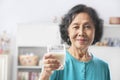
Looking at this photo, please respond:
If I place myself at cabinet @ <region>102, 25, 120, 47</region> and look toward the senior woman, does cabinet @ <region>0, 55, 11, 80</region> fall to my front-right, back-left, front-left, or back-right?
front-right

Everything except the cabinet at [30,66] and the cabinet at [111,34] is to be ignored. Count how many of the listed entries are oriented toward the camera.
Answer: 2

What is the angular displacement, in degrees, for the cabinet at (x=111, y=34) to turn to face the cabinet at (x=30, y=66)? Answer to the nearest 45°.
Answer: approximately 90° to its right

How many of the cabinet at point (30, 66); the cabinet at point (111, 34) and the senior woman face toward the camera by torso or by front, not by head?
3

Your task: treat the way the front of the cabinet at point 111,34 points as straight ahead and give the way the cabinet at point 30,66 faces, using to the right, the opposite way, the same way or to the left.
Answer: the same way

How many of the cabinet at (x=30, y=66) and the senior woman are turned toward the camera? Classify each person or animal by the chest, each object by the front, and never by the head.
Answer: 2

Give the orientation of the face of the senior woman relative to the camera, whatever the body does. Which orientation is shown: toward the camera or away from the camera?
toward the camera

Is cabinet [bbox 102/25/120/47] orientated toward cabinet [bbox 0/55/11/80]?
no

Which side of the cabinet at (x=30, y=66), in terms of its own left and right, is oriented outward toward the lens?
front

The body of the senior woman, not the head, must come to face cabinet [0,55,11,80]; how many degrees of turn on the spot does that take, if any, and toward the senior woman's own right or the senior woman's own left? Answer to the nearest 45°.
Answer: approximately 135° to the senior woman's own right

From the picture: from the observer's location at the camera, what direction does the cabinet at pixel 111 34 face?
facing the viewer

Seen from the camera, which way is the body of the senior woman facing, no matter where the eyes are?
toward the camera

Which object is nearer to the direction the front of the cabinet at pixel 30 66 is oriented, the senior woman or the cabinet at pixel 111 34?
the senior woman

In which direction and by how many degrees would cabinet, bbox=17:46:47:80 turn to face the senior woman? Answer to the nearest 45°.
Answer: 0° — it already faces them

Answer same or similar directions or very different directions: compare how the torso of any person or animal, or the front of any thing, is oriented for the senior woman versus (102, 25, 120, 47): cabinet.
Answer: same or similar directions

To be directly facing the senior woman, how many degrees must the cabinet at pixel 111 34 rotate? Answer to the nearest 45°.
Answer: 0° — it already faces them
